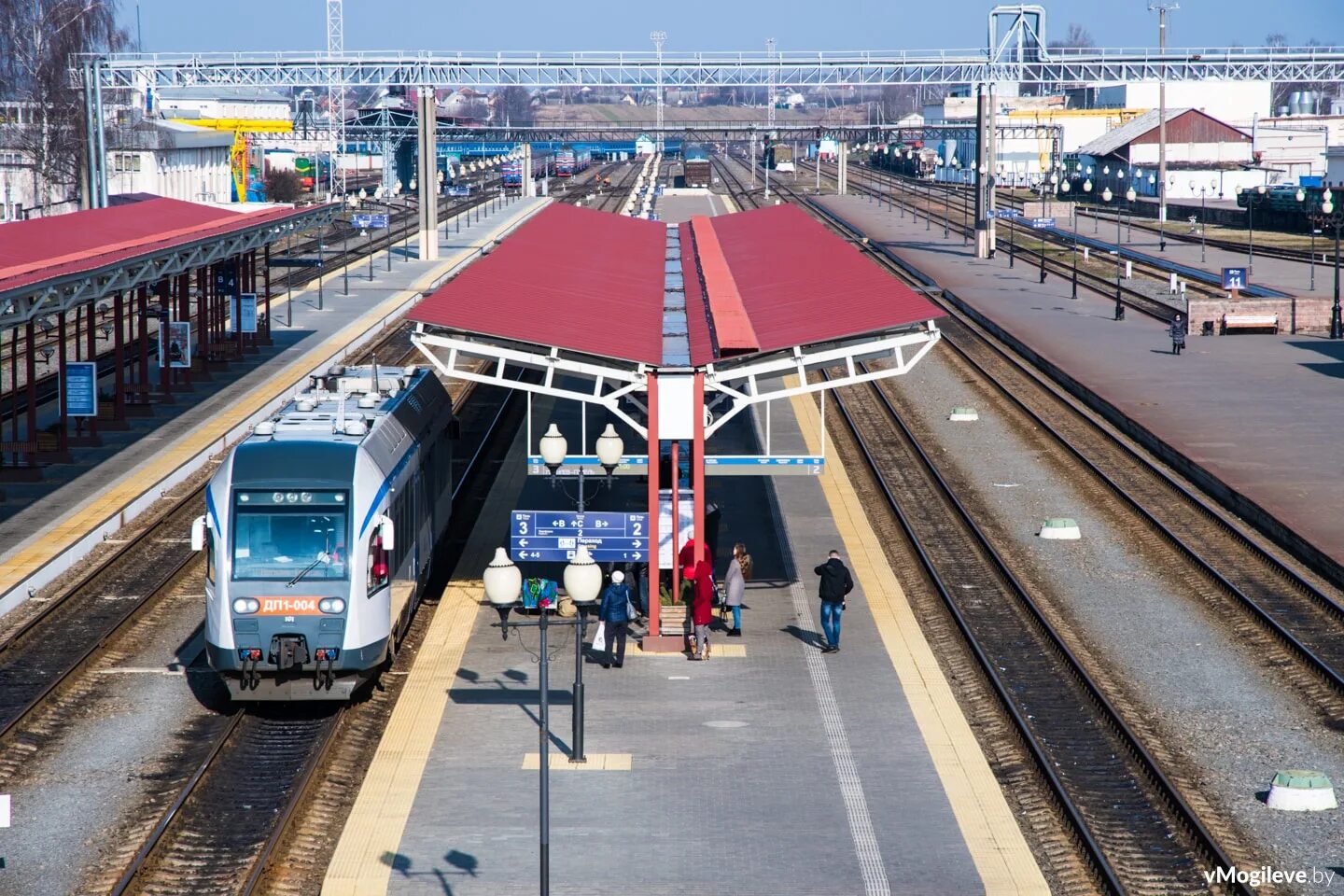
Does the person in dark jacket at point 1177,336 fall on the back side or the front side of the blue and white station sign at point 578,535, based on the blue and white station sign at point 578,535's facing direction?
on the back side

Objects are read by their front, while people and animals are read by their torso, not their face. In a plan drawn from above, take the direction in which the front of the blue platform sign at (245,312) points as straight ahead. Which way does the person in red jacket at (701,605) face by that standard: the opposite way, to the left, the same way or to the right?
the opposite way

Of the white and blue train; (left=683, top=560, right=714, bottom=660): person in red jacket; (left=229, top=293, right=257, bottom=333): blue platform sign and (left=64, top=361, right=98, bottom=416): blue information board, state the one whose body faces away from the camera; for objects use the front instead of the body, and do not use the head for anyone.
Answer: the person in red jacket

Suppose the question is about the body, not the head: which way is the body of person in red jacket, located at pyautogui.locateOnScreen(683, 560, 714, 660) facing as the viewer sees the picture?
away from the camera

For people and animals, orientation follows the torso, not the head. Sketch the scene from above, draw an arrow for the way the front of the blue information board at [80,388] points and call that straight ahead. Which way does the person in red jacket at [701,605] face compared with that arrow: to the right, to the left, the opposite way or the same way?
the opposite way

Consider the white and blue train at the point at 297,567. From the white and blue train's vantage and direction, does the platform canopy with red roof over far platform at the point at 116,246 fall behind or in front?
behind
